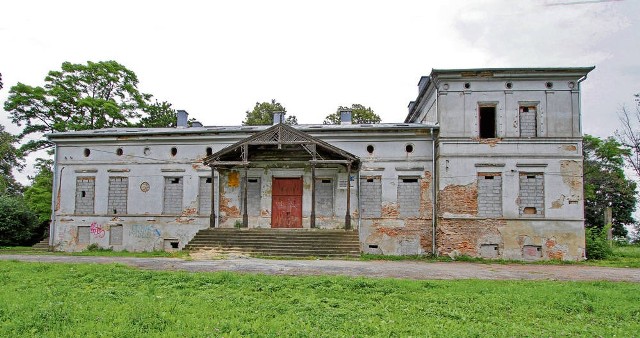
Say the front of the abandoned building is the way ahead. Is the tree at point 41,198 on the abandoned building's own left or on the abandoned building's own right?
on the abandoned building's own right

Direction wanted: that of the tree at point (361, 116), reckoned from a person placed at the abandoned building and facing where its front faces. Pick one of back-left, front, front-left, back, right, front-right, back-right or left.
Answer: back

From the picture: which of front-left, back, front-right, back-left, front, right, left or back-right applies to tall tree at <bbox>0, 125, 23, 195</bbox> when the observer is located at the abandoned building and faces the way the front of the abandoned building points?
back-right

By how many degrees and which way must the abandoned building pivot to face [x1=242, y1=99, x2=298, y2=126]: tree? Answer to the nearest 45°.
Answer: approximately 180°

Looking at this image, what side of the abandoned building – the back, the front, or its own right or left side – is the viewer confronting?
front

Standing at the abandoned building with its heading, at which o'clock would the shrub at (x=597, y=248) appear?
The shrub is roughly at 9 o'clock from the abandoned building.

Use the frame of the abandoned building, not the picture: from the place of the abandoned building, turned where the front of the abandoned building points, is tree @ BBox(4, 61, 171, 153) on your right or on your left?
on your right

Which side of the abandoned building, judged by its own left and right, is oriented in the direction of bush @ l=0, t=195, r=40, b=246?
right
